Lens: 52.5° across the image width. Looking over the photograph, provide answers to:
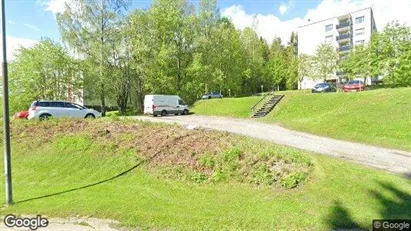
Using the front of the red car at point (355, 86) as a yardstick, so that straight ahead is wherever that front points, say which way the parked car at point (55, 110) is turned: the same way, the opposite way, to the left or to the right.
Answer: the opposite way

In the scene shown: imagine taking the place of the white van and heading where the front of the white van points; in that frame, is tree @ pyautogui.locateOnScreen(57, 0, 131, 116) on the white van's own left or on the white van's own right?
on the white van's own left

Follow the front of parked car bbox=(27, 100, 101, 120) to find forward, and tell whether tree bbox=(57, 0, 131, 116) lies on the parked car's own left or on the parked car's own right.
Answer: on the parked car's own left

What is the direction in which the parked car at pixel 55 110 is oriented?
to the viewer's right

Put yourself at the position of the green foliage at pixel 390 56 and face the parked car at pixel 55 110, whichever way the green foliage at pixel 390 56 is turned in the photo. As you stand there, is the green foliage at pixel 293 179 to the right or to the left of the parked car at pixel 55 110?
left

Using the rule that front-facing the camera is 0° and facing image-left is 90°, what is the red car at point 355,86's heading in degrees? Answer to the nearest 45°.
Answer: approximately 45°

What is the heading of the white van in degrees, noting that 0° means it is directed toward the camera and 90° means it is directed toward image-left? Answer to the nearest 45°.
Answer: approximately 225°

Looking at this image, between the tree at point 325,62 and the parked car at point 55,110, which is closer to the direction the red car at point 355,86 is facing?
the parked car

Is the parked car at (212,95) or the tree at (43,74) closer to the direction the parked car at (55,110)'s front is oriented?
the parked car

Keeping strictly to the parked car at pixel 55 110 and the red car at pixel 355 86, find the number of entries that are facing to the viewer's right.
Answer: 1
